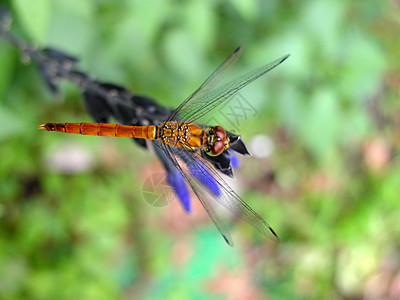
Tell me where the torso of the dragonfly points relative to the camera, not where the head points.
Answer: to the viewer's right
